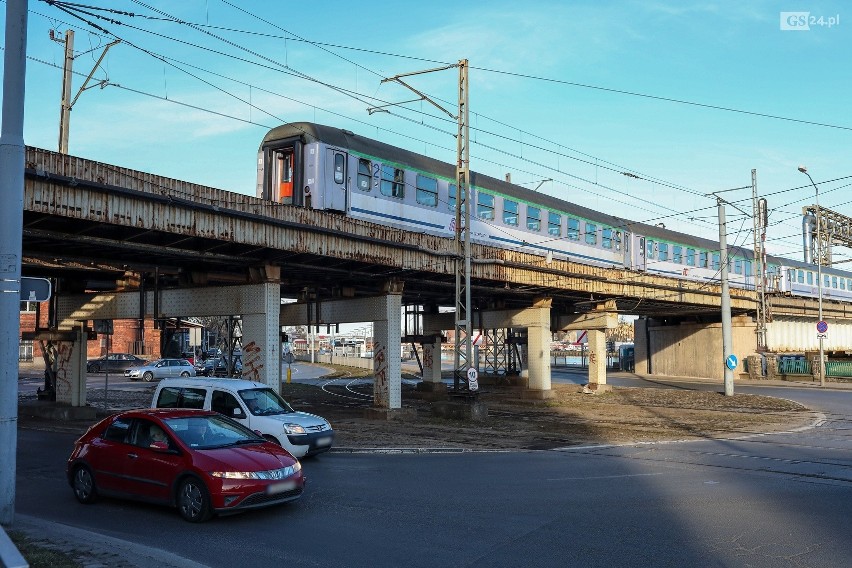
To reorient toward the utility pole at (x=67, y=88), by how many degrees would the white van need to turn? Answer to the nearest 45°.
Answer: approximately 180°

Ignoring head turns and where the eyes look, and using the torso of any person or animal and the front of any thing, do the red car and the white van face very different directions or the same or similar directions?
same or similar directions

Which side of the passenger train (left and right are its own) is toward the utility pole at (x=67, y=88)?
back

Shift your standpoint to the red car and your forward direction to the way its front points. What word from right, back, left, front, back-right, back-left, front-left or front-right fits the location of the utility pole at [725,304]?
left

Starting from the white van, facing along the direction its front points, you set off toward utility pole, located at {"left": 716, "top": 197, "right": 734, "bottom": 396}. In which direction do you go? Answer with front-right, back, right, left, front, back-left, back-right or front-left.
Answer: left

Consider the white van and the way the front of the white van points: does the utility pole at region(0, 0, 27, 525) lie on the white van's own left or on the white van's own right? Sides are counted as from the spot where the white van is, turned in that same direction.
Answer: on the white van's own right

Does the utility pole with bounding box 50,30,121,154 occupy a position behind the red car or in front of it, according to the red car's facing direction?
behind

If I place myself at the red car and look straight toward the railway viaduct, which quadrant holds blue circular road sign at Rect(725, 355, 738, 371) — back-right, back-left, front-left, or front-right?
front-right

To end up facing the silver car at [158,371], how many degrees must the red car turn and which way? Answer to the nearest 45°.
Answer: approximately 135° to its left

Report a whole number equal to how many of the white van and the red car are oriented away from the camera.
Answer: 0

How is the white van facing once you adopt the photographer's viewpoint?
facing the viewer and to the right of the viewer

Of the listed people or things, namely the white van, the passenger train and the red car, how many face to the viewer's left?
0
